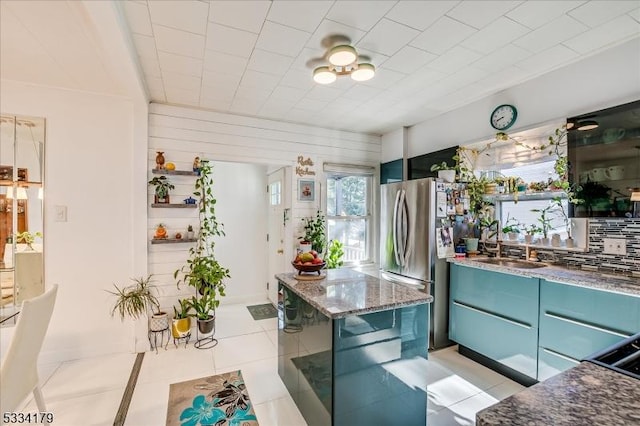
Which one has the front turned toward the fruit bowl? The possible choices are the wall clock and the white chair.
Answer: the wall clock

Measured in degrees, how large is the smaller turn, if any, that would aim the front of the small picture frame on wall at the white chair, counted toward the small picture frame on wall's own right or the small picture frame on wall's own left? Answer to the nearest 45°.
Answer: approximately 45° to the small picture frame on wall's own right

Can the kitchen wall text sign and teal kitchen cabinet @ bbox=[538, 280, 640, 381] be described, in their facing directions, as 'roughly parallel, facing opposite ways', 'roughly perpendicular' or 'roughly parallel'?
roughly perpendicular

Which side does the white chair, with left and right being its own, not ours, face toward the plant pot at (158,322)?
right

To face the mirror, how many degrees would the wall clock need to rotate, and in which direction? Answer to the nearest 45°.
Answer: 0° — it already faces it

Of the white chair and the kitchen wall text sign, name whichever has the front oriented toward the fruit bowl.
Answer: the kitchen wall text sign

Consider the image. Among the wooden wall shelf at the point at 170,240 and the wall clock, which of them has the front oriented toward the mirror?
the wall clock

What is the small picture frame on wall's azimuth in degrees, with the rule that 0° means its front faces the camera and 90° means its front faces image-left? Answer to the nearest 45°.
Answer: approximately 0°

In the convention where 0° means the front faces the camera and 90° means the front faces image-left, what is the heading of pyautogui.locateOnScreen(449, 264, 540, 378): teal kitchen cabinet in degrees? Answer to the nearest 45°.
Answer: approximately 45°

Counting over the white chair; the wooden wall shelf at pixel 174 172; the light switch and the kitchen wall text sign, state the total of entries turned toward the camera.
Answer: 3
